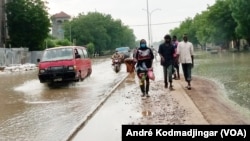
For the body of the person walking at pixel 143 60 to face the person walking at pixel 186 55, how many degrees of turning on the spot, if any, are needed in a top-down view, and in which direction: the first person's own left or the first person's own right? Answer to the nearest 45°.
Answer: approximately 135° to the first person's own left

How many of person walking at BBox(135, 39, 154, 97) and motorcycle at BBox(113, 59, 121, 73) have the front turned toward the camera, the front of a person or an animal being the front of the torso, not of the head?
2

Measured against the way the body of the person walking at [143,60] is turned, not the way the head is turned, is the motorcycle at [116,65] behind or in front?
behind

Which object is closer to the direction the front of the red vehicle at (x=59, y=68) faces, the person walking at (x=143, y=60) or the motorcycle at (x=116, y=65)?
the person walking

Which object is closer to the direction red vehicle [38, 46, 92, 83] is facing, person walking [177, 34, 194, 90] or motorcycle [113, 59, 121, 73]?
the person walking

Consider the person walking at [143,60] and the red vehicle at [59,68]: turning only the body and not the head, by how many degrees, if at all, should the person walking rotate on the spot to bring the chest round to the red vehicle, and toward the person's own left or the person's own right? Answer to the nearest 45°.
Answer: approximately 135° to the person's own right

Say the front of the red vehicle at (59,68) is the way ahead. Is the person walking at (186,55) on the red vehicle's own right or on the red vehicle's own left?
on the red vehicle's own left

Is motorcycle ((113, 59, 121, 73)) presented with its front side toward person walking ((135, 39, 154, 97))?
yes

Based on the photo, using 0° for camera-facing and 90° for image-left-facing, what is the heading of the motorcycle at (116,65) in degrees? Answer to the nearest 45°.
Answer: approximately 0°

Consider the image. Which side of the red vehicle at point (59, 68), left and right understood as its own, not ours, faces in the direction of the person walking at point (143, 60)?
left

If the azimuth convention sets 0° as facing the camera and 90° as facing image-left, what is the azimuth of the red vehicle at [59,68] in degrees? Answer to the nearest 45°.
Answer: approximately 45°

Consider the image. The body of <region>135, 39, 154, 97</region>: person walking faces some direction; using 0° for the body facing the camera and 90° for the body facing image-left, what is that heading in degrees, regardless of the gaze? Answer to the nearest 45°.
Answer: approximately 0°
